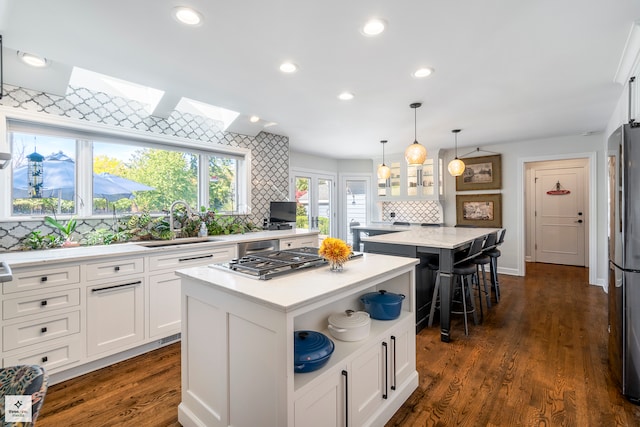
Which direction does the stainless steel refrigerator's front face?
to the viewer's left

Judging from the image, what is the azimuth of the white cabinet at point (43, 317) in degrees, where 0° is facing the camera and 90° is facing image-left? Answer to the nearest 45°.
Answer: approximately 315°

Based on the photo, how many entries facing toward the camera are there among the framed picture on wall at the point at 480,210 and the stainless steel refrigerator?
1

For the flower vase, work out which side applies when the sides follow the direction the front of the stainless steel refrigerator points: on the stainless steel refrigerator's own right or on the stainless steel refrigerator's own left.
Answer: on the stainless steel refrigerator's own left

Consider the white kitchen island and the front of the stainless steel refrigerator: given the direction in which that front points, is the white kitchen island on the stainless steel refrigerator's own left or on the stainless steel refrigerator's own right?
on the stainless steel refrigerator's own left

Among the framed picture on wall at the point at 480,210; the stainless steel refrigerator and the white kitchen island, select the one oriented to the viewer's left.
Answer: the stainless steel refrigerator

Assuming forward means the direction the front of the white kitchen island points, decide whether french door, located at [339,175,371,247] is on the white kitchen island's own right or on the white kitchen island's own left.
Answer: on the white kitchen island's own left
